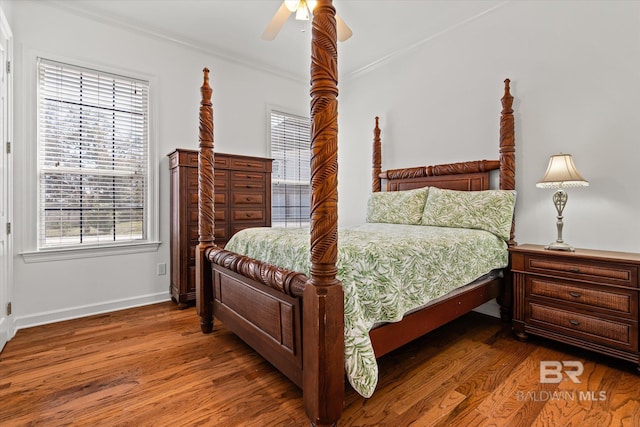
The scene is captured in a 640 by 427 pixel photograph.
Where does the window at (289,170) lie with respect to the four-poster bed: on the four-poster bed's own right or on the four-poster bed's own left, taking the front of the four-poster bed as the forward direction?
on the four-poster bed's own right

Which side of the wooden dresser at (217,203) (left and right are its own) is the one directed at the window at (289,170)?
left

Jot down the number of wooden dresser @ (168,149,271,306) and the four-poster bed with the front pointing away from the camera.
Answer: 0

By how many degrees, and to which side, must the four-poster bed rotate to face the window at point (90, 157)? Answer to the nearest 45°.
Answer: approximately 90° to its right

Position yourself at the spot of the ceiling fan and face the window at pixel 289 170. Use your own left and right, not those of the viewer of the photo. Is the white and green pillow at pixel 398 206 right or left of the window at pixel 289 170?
right

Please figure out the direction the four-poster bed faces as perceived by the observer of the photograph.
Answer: facing the viewer and to the left of the viewer

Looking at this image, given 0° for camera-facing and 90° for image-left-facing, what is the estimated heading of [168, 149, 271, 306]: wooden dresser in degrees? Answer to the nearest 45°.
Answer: approximately 315°

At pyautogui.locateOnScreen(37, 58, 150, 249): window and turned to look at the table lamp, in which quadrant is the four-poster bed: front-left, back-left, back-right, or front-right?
front-right

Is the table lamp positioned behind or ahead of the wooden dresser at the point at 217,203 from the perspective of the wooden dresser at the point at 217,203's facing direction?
ahead
